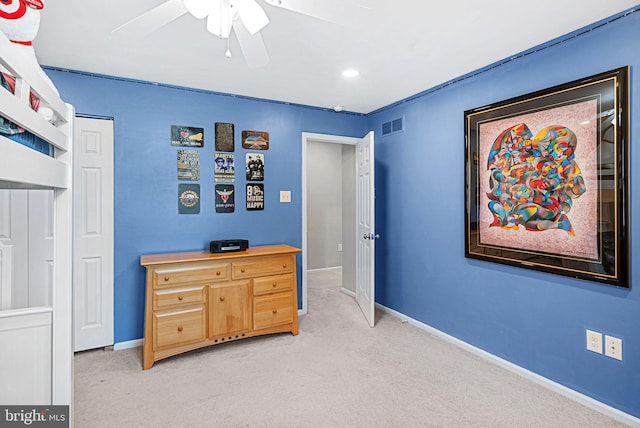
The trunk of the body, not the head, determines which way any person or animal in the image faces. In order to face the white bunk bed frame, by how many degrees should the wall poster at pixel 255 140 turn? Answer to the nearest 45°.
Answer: approximately 45° to its right

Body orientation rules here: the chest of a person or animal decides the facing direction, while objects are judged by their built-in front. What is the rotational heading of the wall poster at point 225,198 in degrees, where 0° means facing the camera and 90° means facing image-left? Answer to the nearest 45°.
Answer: approximately 0°

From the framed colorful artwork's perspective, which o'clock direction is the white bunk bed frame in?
The white bunk bed frame is roughly at 12 o'clock from the framed colorful artwork.

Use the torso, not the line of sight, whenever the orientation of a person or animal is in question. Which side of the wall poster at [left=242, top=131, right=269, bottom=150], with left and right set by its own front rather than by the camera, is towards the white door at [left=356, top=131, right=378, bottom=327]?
left

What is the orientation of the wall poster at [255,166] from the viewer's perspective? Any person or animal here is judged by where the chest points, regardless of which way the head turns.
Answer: toward the camera

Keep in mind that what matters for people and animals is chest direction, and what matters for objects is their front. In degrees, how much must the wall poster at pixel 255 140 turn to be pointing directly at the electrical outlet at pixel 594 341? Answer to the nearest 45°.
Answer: approximately 45° to its left

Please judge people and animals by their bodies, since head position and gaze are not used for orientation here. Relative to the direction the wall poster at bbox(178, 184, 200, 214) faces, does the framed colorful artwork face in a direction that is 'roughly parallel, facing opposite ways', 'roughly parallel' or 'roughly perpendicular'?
roughly perpendicular

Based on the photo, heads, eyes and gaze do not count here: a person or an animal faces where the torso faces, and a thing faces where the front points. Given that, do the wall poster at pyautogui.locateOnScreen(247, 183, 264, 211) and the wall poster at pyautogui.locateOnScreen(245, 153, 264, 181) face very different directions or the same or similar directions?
same or similar directions

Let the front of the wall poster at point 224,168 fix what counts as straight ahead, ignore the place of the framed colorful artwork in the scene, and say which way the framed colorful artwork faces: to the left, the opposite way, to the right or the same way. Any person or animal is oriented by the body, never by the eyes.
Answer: to the right

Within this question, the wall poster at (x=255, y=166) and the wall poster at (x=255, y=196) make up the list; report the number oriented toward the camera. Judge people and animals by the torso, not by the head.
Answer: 2

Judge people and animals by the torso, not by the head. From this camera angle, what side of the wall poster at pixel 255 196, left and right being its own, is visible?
front

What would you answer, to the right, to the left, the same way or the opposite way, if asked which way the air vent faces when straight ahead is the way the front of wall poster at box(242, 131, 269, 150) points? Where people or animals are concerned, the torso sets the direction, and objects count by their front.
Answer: to the right

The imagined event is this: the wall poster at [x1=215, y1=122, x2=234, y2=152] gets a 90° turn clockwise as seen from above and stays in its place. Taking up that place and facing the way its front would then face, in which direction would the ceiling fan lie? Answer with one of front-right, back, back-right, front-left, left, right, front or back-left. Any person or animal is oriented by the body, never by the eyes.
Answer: left

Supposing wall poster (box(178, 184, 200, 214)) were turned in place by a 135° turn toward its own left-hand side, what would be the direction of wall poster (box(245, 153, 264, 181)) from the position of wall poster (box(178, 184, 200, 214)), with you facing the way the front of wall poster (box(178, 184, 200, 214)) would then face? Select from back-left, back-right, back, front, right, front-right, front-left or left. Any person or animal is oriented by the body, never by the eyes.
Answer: front-right

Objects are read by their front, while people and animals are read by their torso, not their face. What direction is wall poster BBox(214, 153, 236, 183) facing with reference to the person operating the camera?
facing the viewer

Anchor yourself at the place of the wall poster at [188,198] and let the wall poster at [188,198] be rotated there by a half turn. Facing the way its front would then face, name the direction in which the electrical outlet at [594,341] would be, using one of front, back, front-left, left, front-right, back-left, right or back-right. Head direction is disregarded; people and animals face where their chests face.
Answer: back-right
